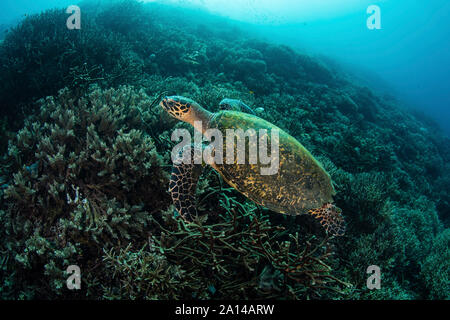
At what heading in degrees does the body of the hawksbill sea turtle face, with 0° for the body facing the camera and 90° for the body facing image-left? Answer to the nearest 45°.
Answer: approximately 90°

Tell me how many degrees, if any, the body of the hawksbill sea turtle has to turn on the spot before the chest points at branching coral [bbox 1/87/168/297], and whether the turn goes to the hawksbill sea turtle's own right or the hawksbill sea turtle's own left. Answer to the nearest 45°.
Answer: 0° — it already faces it
